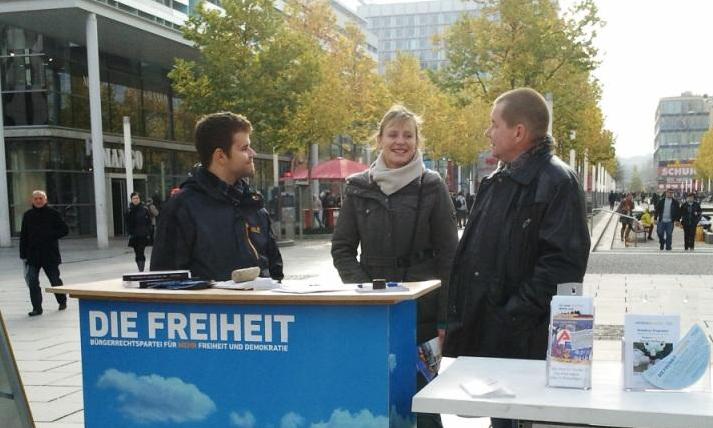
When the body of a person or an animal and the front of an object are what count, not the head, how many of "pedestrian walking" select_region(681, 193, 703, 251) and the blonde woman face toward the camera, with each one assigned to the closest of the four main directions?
2

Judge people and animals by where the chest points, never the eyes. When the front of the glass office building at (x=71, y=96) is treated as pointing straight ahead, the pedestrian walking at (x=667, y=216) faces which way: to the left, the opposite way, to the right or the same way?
to the right

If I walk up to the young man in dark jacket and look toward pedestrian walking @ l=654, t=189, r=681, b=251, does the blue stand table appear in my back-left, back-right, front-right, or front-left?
back-right

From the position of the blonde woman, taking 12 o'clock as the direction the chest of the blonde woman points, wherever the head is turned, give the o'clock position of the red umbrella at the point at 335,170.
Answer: The red umbrella is roughly at 6 o'clock from the blonde woman.

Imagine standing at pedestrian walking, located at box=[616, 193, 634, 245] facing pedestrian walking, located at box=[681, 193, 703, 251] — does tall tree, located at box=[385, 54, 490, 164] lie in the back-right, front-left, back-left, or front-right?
back-right

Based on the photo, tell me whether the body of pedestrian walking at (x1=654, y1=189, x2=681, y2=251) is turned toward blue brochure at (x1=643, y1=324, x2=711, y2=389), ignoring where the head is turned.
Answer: yes

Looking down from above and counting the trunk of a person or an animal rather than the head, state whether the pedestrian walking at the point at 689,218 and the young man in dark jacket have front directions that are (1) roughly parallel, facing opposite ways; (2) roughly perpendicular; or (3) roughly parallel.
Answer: roughly perpendicular

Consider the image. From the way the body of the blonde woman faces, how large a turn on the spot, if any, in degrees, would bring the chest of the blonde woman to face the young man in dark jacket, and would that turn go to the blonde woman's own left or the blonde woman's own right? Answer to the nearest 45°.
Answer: approximately 90° to the blonde woman's own right

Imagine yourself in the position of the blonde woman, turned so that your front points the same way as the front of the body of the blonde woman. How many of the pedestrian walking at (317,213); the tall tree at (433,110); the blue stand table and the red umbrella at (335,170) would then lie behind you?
3

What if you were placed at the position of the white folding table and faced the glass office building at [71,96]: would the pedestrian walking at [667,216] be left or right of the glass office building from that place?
right

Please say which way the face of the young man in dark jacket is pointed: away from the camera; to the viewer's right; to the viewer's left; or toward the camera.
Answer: to the viewer's right

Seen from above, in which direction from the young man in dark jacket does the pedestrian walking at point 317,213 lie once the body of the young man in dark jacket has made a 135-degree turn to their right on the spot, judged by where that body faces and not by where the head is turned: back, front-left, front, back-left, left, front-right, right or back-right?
right

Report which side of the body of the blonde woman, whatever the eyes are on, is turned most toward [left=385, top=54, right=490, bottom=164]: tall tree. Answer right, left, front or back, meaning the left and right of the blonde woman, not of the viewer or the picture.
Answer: back

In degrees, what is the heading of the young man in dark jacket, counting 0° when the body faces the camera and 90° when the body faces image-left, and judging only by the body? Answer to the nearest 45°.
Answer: approximately 315°

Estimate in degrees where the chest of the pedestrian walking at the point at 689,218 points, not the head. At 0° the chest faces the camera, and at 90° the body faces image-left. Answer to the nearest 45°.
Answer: approximately 0°
